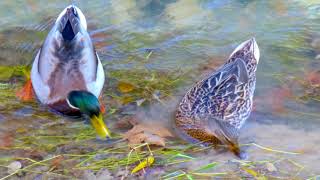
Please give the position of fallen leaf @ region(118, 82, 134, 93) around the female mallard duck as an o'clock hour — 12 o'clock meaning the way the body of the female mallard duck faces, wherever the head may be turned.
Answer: The fallen leaf is roughly at 2 o'clock from the female mallard duck.

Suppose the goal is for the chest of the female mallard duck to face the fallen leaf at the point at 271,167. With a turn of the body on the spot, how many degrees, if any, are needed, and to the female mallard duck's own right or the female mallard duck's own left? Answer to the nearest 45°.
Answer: approximately 90° to the female mallard duck's own left

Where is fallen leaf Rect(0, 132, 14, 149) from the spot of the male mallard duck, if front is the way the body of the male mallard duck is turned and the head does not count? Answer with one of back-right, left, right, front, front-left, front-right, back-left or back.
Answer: front-right

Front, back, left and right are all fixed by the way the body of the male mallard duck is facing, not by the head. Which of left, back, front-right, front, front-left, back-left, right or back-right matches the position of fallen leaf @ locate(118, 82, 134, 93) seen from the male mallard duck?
left

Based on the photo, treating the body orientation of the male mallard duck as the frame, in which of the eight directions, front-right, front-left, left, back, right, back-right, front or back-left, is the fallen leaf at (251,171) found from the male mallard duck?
front-left

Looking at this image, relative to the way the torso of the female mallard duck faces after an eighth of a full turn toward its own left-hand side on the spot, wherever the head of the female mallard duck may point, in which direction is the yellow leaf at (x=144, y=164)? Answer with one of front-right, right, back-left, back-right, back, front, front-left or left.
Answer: front-right

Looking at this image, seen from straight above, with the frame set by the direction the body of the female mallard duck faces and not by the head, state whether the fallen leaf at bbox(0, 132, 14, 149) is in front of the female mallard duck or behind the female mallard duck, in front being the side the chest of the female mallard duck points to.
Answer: in front

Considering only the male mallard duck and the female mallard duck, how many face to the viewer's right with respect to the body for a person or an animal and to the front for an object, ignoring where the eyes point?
0

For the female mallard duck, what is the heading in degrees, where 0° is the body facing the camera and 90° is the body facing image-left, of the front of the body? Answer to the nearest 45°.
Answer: approximately 45°

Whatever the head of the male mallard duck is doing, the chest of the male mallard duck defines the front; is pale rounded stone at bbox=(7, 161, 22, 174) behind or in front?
in front
